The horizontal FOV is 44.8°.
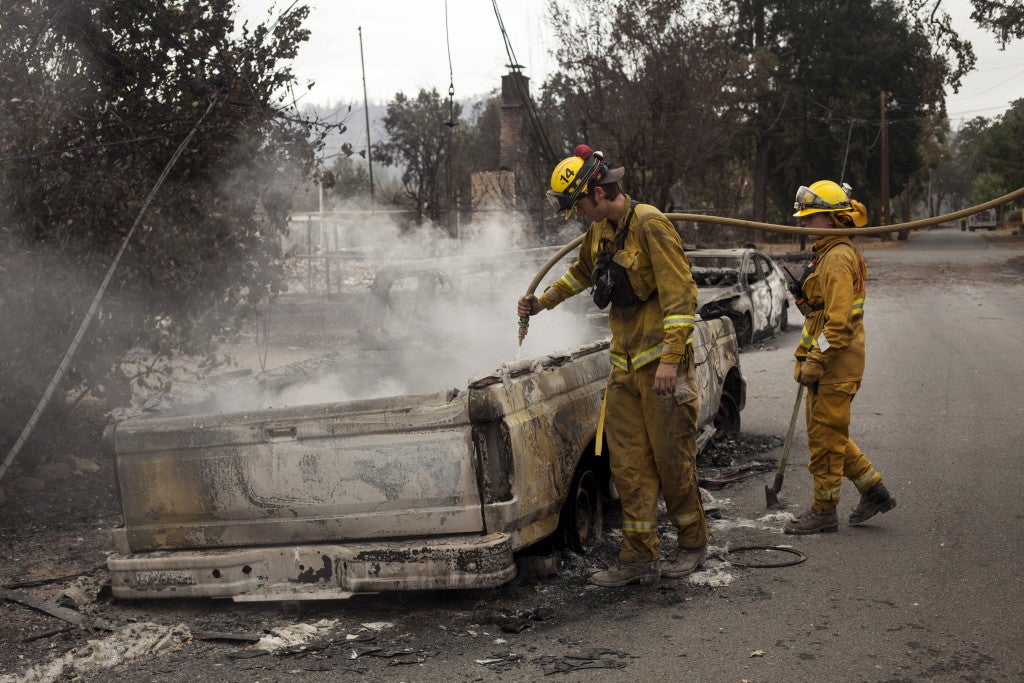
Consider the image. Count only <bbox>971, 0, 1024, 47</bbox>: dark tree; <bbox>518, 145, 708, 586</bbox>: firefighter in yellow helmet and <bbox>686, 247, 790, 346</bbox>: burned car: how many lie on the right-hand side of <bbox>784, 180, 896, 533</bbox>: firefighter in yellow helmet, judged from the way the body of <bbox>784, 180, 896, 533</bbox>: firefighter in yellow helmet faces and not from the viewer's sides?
2

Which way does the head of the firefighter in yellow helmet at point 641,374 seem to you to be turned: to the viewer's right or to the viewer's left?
to the viewer's left

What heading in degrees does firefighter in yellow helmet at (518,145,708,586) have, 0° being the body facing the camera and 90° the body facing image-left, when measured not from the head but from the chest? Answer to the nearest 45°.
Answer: approximately 45°

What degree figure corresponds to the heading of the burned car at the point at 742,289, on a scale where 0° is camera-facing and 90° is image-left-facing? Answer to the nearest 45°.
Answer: approximately 45°

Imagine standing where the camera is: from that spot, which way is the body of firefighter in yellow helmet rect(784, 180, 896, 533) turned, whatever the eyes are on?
to the viewer's left

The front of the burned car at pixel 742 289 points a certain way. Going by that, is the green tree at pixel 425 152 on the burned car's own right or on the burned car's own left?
on the burned car's own right

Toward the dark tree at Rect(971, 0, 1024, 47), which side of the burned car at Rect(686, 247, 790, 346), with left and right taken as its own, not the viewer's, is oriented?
left

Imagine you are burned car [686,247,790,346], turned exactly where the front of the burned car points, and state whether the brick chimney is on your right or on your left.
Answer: on your right

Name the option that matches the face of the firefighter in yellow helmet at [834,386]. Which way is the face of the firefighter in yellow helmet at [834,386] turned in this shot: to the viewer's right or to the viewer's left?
to the viewer's left

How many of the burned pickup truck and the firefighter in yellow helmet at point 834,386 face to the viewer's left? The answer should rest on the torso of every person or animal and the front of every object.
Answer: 1

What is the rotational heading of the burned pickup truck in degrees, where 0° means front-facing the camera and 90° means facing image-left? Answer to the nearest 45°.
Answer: approximately 225°
